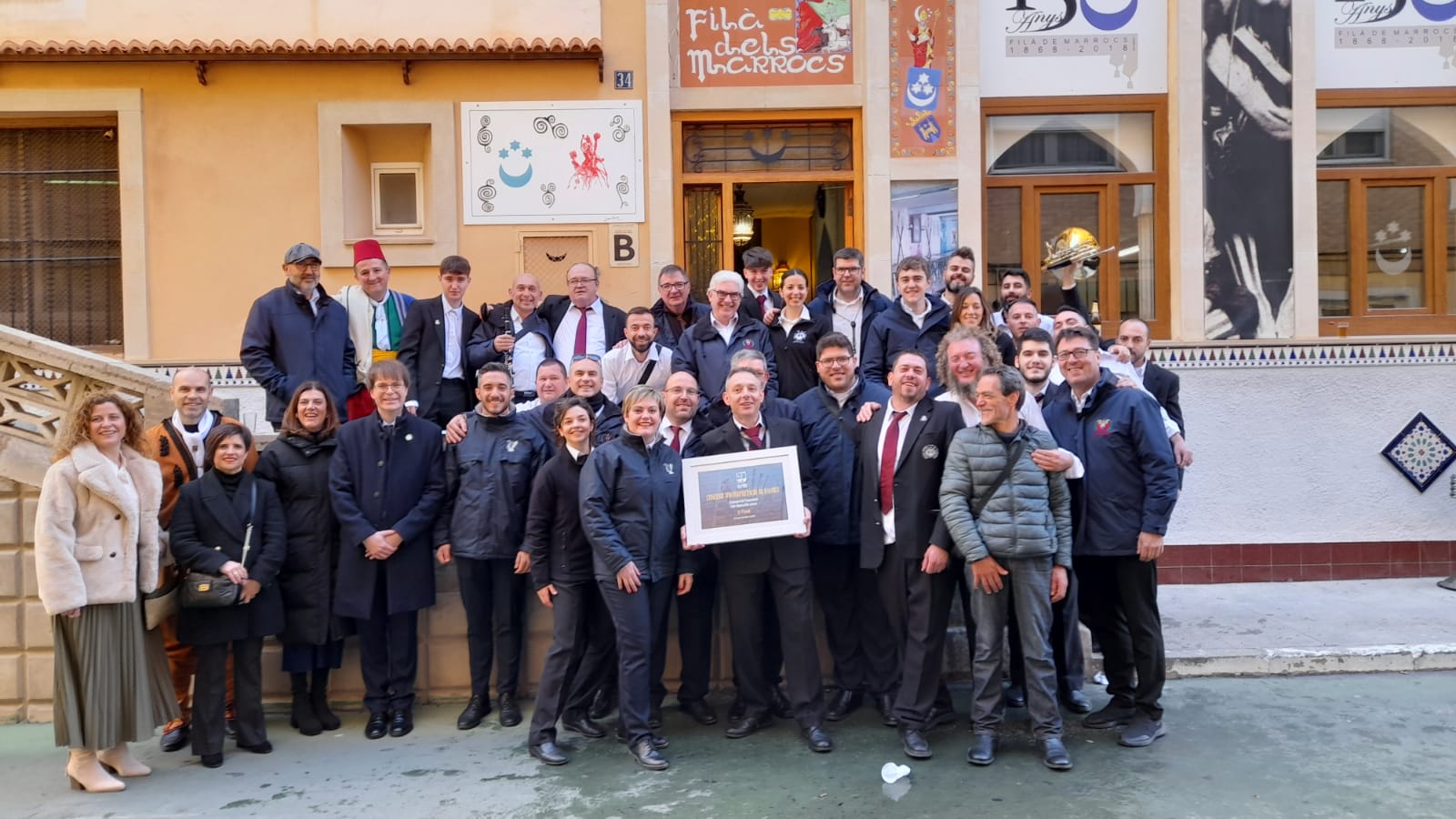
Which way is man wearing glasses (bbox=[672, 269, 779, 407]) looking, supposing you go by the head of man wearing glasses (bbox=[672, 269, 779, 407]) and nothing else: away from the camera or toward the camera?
toward the camera

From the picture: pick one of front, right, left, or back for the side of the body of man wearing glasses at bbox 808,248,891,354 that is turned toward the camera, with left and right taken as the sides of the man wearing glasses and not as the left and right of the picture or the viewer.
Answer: front

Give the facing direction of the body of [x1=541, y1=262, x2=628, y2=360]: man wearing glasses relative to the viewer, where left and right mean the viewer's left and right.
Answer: facing the viewer

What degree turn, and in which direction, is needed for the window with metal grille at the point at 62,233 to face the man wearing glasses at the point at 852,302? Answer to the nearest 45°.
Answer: approximately 45° to its left

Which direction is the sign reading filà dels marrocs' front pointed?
toward the camera

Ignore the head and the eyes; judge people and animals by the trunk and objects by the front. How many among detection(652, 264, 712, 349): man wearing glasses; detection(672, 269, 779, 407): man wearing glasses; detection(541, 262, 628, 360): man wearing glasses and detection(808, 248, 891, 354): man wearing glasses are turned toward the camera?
4

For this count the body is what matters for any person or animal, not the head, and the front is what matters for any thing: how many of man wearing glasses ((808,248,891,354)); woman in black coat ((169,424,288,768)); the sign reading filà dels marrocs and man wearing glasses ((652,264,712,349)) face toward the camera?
4

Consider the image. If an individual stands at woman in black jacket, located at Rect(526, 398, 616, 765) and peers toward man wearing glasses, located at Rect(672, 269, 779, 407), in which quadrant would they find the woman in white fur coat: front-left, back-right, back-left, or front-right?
back-left

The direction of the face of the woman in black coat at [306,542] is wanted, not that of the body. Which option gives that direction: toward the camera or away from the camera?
toward the camera

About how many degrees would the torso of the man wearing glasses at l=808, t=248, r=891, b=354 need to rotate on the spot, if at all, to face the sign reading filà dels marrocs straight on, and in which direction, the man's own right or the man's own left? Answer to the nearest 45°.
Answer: approximately 180°

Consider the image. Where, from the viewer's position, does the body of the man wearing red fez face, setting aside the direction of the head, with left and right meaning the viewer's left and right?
facing the viewer

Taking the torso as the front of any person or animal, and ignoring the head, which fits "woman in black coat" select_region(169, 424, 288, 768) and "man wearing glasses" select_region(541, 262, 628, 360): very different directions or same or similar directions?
same or similar directions

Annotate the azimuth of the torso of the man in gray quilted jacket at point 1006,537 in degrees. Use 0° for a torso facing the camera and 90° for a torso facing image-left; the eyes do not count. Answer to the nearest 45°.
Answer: approximately 0°

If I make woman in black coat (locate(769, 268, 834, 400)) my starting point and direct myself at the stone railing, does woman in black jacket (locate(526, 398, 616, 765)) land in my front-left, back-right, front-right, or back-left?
front-left

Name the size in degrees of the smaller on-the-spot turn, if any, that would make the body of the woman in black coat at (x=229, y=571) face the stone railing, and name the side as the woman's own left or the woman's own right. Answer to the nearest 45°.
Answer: approximately 135° to the woman's own right

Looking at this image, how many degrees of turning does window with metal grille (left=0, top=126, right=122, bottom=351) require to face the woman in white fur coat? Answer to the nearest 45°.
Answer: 0° — it already faces them

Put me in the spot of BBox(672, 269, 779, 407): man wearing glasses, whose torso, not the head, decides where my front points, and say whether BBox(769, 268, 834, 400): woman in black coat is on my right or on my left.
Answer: on my left

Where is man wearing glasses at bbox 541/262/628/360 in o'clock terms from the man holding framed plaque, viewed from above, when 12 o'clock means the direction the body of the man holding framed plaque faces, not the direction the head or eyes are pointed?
The man wearing glasses is roughly at 5 o'clock from the man holding framed plaque.
